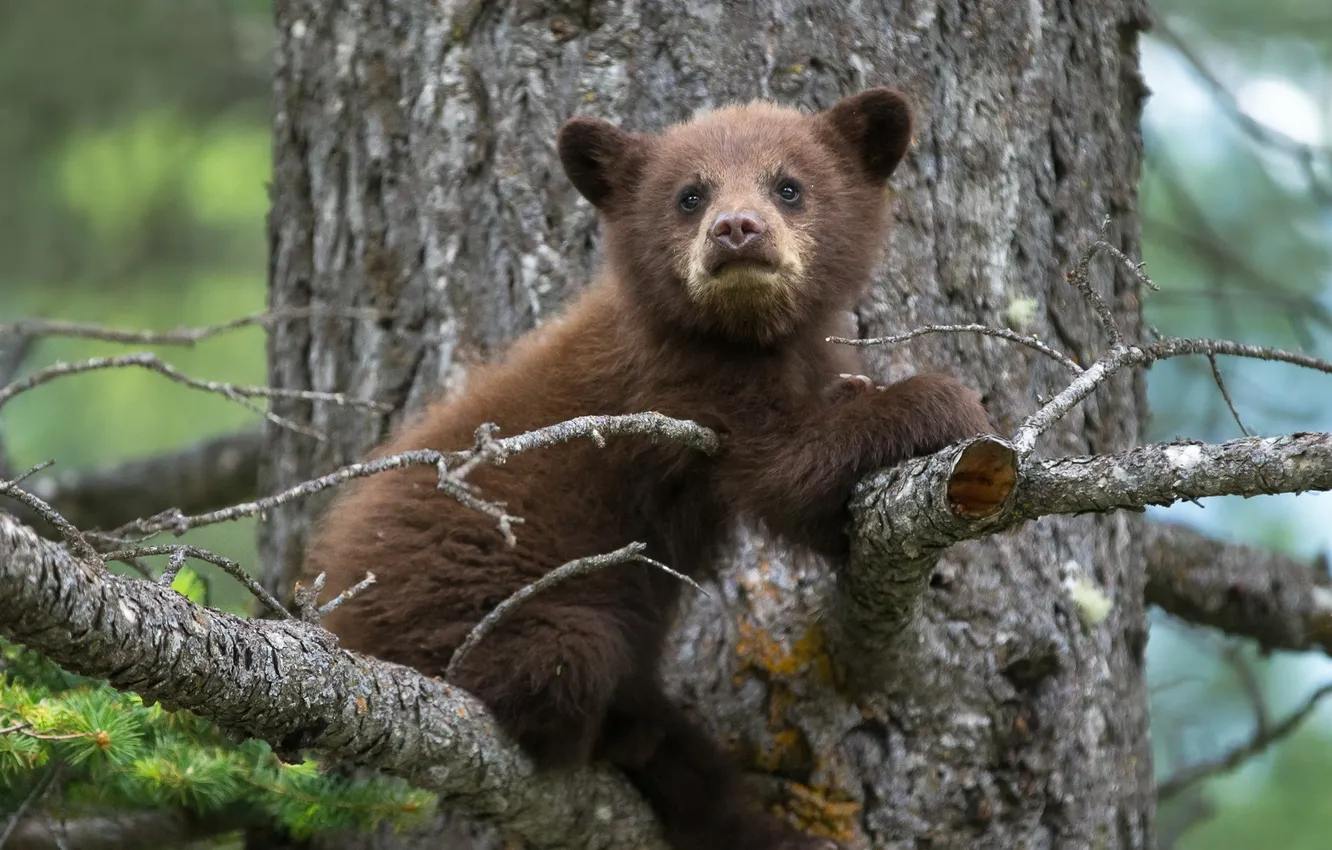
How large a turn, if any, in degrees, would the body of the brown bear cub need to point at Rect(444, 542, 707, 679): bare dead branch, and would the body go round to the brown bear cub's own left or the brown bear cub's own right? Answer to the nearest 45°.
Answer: approximately 45° to the brown bear cub's own right

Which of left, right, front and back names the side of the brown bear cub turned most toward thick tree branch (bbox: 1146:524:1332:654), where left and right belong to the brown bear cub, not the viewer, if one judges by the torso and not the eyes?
left

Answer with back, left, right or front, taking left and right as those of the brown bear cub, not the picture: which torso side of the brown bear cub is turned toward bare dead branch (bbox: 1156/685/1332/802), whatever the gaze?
left

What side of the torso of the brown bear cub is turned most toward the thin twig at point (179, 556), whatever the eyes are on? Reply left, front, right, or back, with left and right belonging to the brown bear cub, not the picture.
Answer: right

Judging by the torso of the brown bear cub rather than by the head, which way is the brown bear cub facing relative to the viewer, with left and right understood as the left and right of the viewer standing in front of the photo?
facing the viewer and to the right of the viewer
